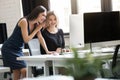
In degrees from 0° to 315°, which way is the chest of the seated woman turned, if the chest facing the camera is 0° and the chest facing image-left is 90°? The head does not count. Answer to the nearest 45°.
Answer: approximately 315°

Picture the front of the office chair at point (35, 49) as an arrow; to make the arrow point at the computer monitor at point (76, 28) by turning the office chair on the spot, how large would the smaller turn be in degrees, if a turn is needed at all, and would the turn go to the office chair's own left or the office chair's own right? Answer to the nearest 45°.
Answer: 0° — it already faces it

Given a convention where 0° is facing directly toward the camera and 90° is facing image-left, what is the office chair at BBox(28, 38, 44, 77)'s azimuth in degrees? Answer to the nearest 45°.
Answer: approximately 315°
